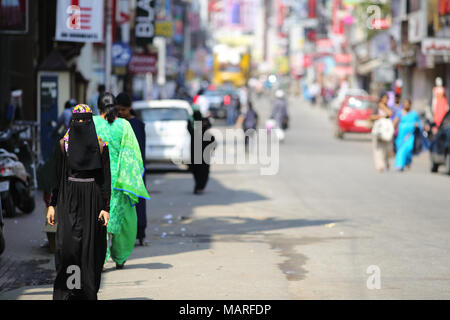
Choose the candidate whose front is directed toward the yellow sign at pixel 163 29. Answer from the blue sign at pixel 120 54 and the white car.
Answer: the white car

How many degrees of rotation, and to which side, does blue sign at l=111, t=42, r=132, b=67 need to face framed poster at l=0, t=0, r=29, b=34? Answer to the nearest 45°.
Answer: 0° — it already faces it

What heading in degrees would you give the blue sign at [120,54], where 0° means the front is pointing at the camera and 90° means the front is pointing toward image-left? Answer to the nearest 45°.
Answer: approximately 0°

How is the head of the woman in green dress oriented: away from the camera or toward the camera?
away from the camera

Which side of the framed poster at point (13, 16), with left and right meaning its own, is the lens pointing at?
front

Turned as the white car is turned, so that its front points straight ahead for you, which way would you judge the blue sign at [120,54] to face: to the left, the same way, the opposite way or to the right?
the opposite way

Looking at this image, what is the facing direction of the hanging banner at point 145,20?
toward the camera

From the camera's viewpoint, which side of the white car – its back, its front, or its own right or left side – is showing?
back

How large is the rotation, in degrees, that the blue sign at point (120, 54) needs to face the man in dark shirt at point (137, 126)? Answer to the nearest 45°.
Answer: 0° — it already faces them

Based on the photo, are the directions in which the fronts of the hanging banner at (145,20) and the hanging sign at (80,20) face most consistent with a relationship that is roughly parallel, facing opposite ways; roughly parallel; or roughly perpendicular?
roughly parallel

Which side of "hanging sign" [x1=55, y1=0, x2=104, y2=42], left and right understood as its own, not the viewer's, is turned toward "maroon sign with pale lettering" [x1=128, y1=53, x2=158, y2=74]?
back
